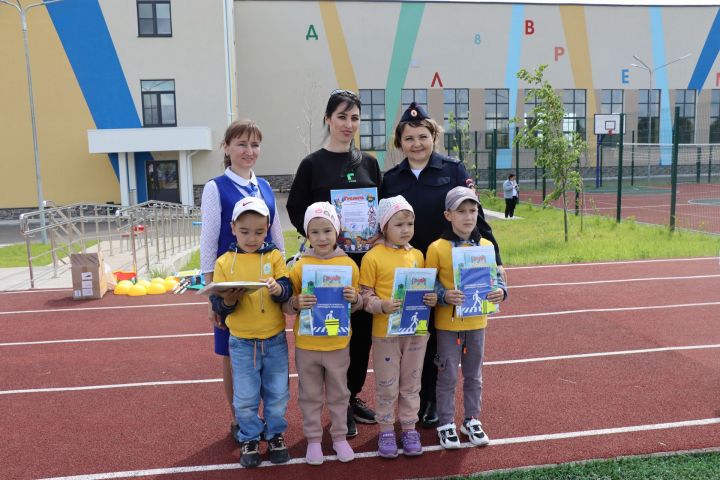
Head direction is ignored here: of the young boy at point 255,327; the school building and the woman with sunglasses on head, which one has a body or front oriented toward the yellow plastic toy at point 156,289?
the school building

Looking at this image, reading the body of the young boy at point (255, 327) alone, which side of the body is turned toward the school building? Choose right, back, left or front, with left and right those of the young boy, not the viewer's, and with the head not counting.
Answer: back

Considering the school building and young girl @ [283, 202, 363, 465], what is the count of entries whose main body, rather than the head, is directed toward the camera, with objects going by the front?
2

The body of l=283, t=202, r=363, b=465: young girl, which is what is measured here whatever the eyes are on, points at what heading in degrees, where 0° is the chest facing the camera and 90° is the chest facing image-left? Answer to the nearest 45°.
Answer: approximately 0°

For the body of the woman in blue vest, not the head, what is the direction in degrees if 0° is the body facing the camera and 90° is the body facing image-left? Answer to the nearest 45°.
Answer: approximately 315°

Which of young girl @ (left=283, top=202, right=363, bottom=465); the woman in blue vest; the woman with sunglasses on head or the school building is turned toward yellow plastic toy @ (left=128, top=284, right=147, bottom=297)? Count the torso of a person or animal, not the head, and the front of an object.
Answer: the school building

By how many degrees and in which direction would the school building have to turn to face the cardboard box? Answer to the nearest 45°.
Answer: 0° — it already faces it

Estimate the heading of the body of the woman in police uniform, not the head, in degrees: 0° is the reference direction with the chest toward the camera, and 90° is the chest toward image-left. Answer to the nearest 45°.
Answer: approximately 0°

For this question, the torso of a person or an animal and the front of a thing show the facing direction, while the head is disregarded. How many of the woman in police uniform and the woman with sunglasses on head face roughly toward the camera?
2

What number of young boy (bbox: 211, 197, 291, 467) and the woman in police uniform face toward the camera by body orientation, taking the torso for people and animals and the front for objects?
2
